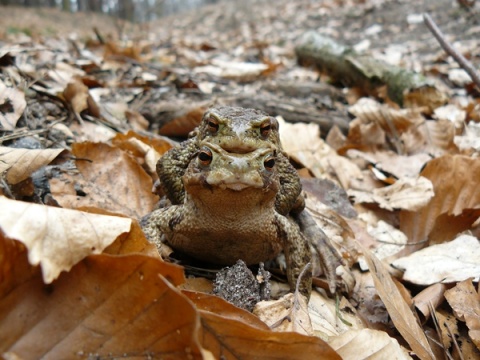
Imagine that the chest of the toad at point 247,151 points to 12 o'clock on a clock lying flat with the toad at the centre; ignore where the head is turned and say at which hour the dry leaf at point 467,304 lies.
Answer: The dry leaf is roughly at 10 o'clock from the toad.

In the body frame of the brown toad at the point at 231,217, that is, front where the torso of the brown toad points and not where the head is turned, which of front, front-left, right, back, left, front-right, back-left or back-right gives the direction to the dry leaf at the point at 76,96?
back-right

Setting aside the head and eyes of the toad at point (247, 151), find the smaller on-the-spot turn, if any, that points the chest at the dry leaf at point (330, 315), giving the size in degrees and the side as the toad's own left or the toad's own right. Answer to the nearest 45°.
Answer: approximately 45° to the toad's own left

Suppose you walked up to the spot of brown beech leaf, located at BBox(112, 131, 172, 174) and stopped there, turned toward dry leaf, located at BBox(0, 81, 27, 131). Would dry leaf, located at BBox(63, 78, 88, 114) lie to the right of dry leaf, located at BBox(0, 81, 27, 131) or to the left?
right

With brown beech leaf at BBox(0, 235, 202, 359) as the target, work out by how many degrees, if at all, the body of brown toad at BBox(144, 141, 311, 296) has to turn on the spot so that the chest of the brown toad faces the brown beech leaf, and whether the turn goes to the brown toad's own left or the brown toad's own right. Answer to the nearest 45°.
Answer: approximately 45° to the brown toad's own right

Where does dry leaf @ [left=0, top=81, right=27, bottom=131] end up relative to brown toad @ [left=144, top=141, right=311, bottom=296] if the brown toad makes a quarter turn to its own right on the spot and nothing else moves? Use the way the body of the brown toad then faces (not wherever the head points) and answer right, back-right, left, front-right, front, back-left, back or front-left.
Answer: front-right

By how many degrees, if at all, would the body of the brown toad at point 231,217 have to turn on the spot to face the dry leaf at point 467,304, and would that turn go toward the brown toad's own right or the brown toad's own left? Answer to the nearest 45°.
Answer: approximately 90° to the brown toad's own left

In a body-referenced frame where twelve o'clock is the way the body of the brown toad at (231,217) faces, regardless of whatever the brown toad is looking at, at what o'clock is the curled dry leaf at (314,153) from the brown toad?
The curled dry leaf is roughly at 7 o'clock from the brown toad.

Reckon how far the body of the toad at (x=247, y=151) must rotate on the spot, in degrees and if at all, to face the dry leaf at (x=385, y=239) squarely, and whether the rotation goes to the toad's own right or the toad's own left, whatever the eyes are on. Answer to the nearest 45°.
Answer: approximately 90° to the toad's own left

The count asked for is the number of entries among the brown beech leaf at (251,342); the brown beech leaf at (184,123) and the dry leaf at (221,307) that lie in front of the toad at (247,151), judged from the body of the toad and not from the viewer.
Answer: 2
